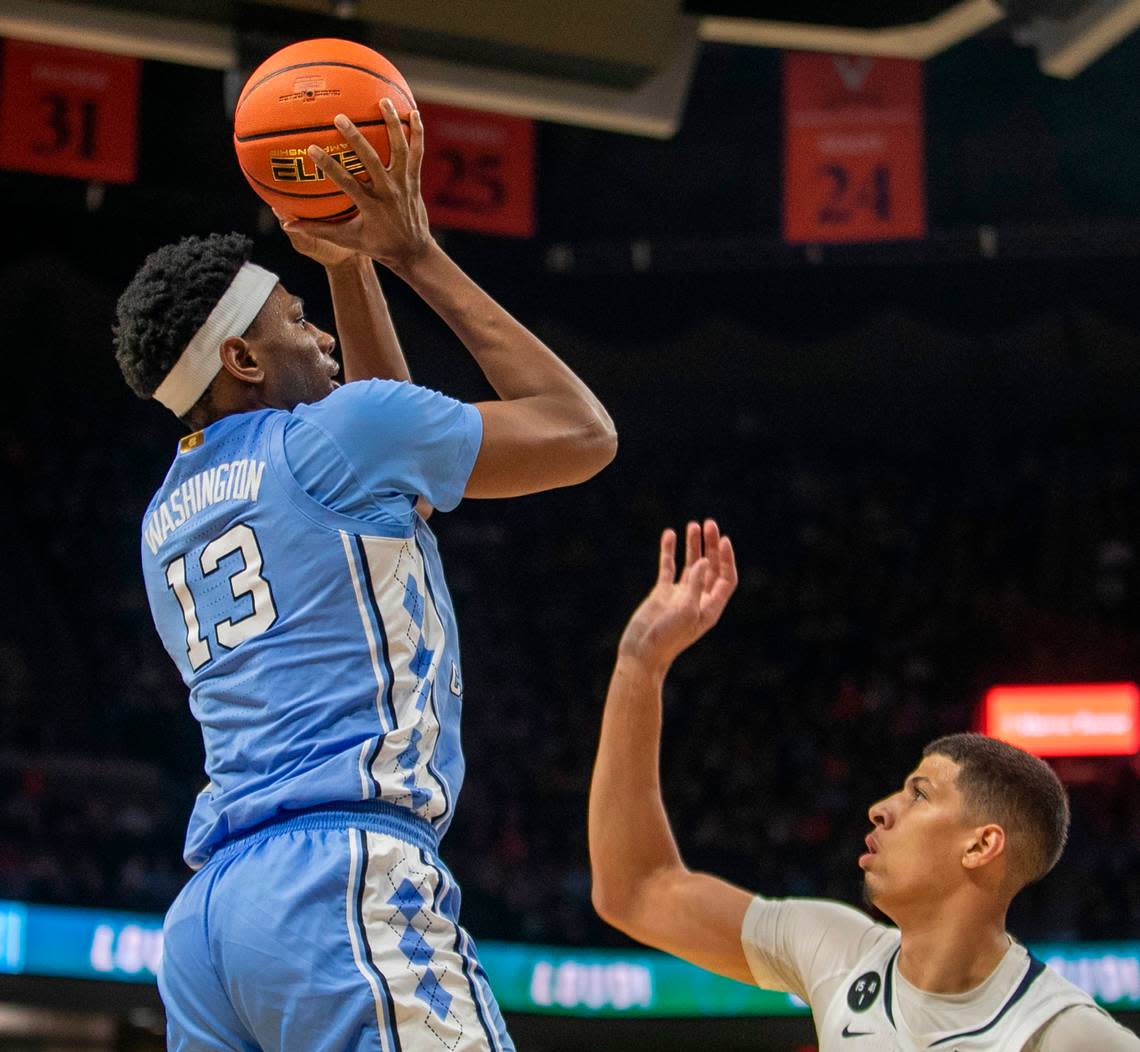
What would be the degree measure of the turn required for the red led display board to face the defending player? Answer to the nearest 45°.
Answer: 0° — it already faces them

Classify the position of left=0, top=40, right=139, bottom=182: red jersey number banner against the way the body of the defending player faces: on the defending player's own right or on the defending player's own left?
on the defending player's own right

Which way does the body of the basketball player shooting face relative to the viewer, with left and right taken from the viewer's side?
facing away from the viewer and to the right of the viewer

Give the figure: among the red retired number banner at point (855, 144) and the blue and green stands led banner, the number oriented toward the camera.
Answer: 2

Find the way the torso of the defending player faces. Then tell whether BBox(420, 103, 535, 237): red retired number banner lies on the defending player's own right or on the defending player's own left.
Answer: on the defending player's own right

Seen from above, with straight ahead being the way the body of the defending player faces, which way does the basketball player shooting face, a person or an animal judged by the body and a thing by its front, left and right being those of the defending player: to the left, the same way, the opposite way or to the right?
the opposite way

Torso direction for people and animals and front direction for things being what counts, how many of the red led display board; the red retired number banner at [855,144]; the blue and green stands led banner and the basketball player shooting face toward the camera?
3

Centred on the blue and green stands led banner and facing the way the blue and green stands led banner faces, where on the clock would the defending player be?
The defending player is roughly at 12 o'clock from the blue and green stands led banner.

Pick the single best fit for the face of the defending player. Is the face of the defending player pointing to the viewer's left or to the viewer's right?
to the viewer's left
